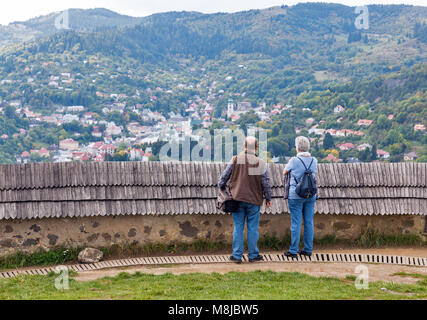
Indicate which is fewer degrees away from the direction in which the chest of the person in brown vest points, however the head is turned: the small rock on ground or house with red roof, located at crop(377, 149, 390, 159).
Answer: the house with red roof

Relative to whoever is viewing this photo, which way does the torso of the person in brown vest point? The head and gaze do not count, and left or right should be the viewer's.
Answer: facing away from the viewer

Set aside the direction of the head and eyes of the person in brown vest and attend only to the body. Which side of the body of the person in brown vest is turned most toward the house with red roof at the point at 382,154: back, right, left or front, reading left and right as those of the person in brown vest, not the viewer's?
front

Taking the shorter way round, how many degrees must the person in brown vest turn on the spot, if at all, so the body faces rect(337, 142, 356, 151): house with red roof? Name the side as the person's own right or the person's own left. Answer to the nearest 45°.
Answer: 0° — they already face it
